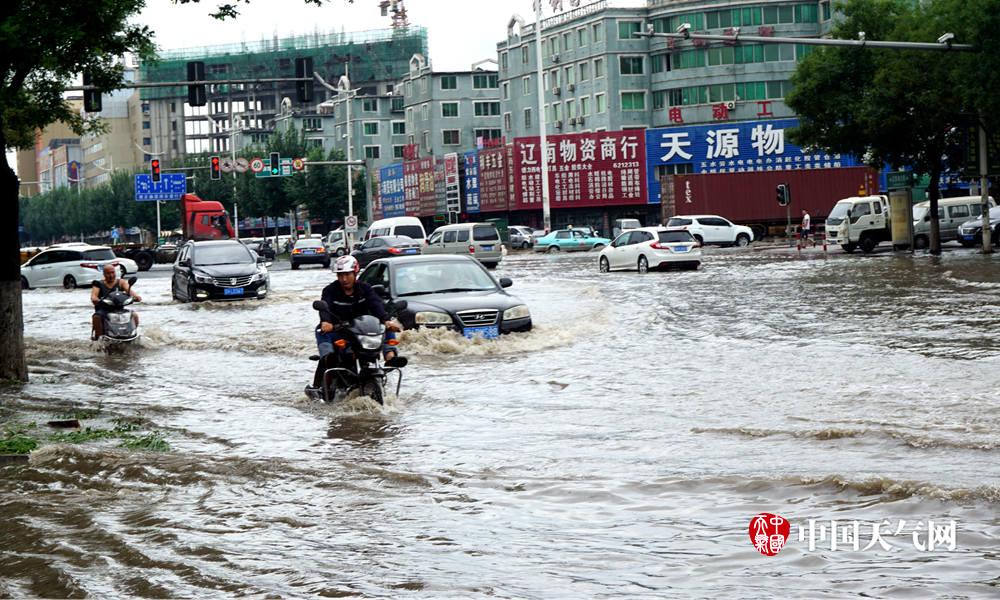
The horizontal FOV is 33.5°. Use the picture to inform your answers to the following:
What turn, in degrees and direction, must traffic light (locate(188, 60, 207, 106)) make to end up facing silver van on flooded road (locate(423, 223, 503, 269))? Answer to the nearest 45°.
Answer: approximately 45° to its right

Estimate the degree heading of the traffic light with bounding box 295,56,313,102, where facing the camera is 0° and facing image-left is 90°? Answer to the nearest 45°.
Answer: approximately 180°

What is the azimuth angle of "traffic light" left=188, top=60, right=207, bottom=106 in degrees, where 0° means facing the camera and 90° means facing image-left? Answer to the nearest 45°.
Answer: approximately 180°

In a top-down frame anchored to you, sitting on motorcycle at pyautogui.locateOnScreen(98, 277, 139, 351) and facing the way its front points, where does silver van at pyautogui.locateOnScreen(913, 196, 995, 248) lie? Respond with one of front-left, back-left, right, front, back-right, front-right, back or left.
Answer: back-left

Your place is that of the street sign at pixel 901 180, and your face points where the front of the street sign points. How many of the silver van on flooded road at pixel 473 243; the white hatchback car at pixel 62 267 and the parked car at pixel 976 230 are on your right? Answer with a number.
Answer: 2

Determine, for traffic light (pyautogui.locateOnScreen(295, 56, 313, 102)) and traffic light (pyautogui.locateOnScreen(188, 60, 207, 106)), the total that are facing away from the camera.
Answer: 2

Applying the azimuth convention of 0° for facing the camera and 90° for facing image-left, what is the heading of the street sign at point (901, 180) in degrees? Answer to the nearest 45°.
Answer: approximately 0°

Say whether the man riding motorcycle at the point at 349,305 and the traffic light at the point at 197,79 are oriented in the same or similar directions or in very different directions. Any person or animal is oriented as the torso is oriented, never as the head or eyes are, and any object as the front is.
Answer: very different directions
